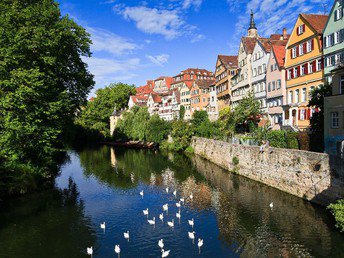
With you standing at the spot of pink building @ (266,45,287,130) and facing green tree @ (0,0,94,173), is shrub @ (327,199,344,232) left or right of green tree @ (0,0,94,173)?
left

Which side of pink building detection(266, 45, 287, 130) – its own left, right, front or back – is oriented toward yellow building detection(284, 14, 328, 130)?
left

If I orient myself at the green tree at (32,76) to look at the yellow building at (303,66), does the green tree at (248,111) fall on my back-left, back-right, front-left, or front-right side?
front-left

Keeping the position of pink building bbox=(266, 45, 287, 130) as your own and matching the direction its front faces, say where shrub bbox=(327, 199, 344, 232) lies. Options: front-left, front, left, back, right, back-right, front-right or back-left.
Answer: front-left

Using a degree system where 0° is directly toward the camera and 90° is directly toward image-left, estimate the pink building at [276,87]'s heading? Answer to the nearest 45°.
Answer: approximately 45°

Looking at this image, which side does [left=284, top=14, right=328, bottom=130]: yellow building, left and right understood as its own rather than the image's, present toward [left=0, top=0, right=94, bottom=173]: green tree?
front

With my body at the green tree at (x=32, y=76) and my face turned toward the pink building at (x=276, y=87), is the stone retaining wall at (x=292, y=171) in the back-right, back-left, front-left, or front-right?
front-right

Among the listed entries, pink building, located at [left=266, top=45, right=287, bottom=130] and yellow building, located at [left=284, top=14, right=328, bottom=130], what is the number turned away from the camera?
0

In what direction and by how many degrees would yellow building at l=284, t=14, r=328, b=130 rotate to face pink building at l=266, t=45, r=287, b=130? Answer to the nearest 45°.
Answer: approximately 90° to its right

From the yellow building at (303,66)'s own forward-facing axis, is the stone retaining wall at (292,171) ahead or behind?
ahead

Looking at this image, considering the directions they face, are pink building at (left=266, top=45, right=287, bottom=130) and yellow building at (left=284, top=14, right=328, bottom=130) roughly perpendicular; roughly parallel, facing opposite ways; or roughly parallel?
roughly parallel

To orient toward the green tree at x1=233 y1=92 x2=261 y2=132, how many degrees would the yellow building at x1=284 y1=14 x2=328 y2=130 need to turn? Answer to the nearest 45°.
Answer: approximately 90° to its right

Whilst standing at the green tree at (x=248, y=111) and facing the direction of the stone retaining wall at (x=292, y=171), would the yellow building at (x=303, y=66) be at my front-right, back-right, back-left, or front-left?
front-left

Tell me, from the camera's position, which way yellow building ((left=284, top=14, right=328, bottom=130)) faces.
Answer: facing the viewer and to the left of the viewer

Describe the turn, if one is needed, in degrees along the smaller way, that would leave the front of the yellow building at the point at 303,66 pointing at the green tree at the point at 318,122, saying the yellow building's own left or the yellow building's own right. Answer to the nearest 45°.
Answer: approximately 45° to the yellow building's own left
